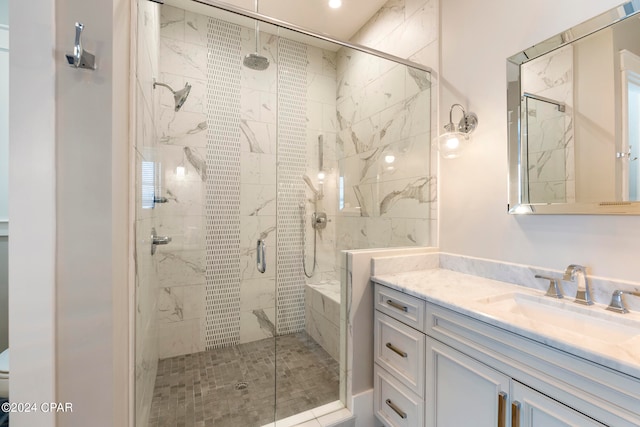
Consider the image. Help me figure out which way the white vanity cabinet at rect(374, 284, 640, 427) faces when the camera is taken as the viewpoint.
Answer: facing the viewer and to the left of the viewer

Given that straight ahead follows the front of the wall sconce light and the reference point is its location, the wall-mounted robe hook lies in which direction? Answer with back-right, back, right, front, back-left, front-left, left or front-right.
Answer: front

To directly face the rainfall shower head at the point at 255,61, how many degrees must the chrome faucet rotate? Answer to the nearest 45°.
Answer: approximately 45° to its right

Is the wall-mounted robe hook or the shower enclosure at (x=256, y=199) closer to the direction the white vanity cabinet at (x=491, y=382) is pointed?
the wall-mounted robe hook

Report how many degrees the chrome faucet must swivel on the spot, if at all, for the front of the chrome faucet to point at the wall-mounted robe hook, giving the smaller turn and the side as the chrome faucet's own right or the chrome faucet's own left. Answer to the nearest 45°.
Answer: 0° — it already faces it

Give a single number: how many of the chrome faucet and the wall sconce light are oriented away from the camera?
0

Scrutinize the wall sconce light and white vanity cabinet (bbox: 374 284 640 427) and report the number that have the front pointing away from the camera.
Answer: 0
